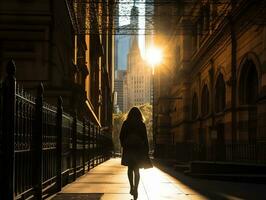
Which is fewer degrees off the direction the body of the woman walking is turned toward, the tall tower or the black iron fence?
the tall tower

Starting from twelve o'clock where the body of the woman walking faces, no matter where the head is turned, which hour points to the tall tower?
The tall tower is roughly at 12 o'clock from the woman walking.

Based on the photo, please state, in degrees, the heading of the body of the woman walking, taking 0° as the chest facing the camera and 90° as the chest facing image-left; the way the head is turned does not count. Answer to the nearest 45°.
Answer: approximately 180°
